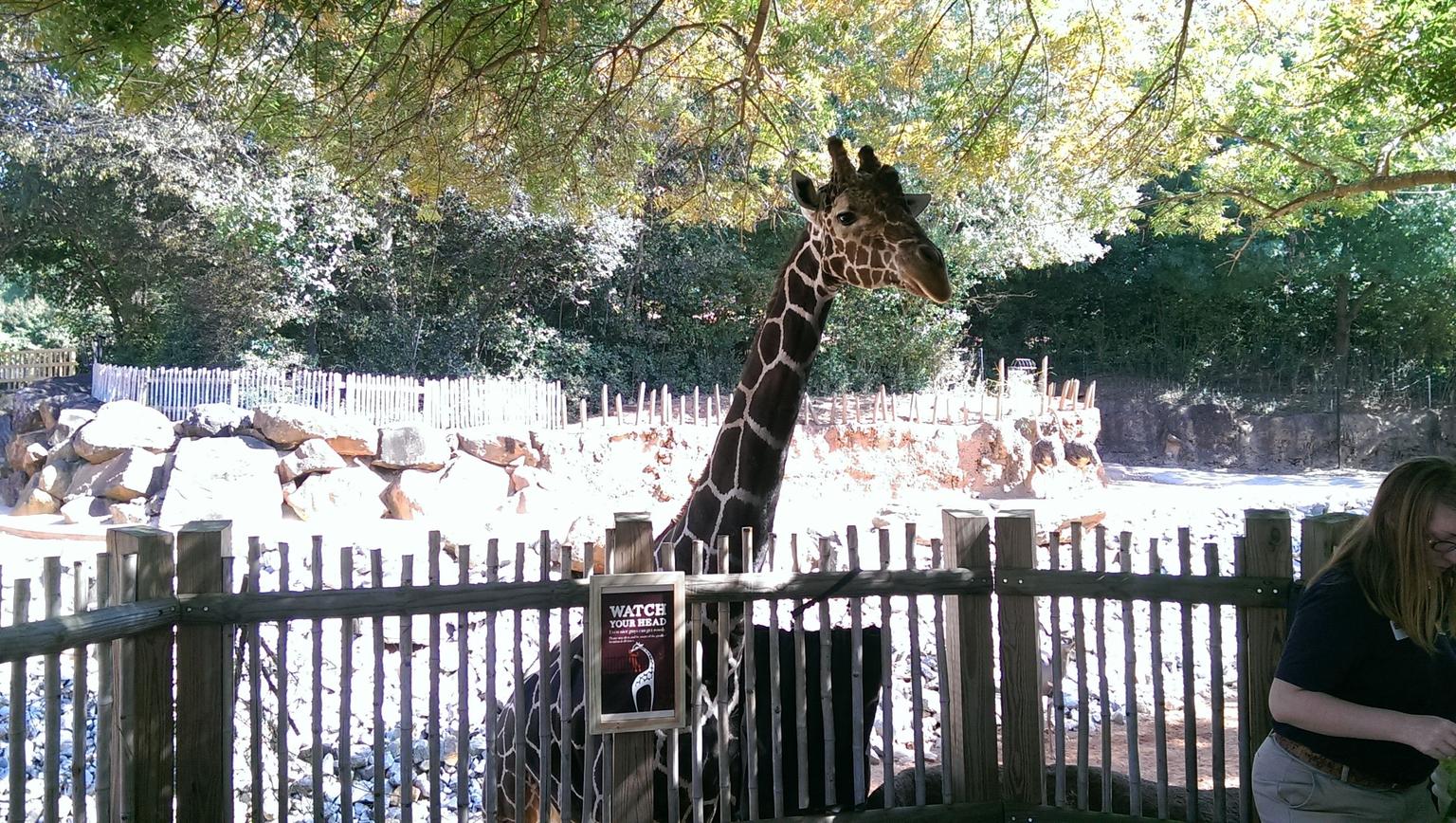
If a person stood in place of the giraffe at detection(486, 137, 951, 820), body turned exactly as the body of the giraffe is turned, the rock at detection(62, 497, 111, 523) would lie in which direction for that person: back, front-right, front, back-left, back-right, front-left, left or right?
back

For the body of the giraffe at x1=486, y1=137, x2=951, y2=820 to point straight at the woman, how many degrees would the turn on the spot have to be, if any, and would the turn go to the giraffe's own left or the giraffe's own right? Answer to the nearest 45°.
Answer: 0° — it already faces them

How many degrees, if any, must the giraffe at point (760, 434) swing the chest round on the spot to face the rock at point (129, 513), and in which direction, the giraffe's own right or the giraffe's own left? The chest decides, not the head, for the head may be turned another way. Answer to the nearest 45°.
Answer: approximately 180°

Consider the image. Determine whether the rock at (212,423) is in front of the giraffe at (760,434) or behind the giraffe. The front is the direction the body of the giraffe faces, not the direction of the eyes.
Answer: behind

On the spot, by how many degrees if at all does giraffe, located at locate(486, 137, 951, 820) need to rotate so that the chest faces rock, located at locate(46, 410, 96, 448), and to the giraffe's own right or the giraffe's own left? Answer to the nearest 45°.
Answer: approximately 180°

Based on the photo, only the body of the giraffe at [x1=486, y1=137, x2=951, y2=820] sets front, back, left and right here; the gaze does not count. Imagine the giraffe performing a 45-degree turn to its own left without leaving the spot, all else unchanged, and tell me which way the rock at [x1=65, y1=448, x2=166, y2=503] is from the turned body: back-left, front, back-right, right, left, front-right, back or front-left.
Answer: back-left

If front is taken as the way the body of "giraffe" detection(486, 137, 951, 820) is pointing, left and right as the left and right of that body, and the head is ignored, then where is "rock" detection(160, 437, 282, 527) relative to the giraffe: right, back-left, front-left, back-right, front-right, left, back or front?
back

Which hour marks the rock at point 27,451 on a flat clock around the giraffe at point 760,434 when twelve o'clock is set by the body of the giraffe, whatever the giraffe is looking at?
The rock is roughly at 6 o'clock from the giraffe.

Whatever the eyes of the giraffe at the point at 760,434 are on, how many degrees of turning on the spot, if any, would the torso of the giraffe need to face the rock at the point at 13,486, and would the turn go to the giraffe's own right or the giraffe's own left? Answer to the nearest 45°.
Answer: approximately 180°

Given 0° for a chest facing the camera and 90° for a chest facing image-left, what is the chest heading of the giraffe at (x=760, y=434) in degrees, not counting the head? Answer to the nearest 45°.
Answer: approximately 315°

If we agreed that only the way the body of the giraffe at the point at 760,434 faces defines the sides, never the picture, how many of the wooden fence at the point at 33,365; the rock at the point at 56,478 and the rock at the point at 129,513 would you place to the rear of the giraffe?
3

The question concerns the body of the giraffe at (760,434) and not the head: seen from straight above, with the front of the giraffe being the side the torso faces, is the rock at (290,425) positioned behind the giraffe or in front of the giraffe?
behind

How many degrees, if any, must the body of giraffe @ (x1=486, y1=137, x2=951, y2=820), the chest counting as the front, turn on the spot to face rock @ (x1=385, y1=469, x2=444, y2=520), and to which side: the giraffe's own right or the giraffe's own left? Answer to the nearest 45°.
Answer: approximately 180°
